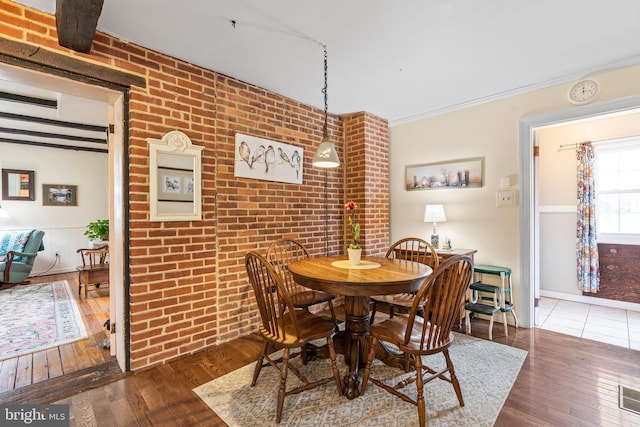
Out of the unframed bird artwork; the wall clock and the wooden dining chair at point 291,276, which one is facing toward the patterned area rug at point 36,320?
the wall clock

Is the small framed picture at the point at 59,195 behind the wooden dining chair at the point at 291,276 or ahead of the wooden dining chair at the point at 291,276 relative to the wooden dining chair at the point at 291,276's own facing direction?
behind

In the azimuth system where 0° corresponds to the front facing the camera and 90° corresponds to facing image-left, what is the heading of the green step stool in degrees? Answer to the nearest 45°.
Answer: approximately 45°

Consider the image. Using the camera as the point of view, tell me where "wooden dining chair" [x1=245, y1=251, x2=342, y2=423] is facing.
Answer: facing away from the viewer and to the right of the viewer

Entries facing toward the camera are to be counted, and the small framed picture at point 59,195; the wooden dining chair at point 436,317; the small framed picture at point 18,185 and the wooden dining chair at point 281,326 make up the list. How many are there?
2

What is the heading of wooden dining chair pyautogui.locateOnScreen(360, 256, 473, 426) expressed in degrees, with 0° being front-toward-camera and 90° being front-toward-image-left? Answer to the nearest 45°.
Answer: approximately 135°

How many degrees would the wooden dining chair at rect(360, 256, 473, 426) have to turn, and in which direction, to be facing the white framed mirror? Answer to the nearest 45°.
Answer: approximately 45° to its left
